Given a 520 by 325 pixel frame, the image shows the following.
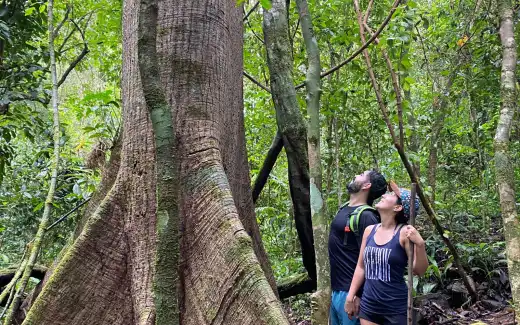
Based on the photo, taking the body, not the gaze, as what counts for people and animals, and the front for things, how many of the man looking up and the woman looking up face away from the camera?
0

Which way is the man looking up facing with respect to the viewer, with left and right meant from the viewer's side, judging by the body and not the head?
facing to the left of the viewer

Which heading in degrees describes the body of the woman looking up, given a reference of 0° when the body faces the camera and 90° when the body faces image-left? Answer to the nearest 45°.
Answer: approximately 45°

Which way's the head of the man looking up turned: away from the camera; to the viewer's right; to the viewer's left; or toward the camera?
to the viewer's left

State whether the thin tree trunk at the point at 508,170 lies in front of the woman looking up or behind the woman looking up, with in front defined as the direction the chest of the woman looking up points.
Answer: behind

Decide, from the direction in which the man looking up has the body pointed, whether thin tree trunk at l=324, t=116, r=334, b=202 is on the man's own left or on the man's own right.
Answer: on the man's own right

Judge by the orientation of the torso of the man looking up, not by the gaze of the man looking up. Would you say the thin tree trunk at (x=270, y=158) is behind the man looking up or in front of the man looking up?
in front

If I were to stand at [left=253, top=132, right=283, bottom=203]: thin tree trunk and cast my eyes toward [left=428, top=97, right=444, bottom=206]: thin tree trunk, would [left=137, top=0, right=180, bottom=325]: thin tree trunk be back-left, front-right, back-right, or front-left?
back-right
